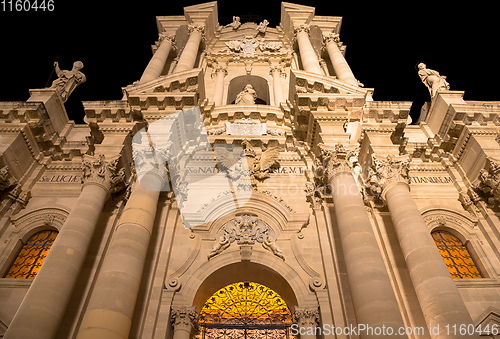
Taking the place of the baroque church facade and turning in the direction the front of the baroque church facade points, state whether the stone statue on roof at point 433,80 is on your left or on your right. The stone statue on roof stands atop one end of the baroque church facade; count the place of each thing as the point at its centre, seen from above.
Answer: on your left

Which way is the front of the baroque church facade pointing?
toward the camera
